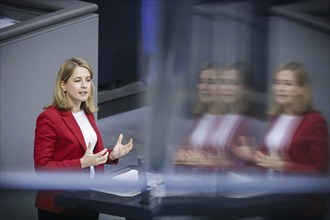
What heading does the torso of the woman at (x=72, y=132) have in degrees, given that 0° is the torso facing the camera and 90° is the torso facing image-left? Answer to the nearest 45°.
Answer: approximately 315°
